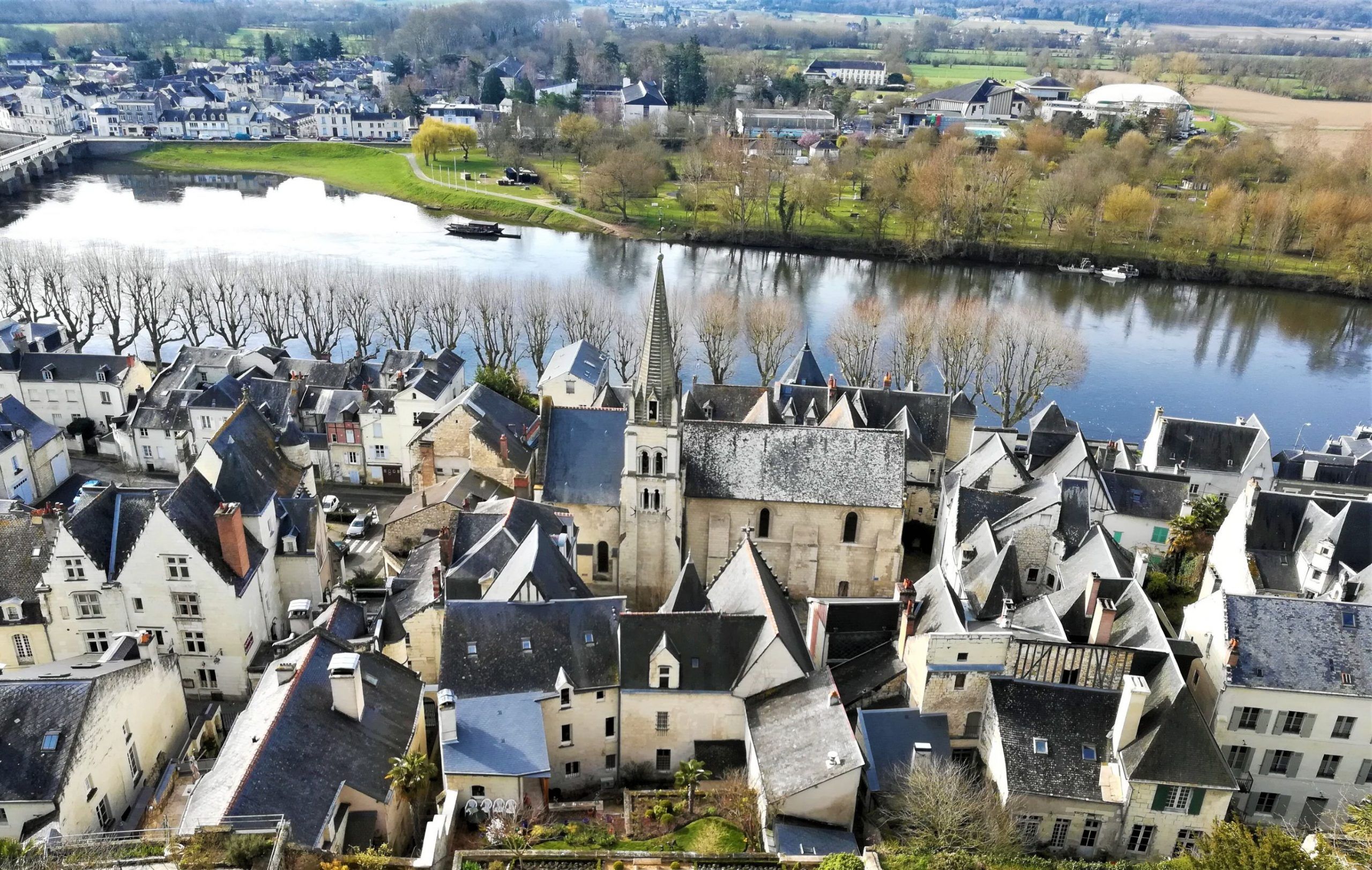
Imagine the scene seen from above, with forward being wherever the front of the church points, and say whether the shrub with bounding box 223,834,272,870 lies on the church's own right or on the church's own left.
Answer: on the church's own right

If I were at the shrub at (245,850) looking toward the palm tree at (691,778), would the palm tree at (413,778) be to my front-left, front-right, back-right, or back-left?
front-left

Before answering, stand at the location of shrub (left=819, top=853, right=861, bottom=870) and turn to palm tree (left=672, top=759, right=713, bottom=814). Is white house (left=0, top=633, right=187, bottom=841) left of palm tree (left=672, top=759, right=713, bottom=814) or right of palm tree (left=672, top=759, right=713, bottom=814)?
left

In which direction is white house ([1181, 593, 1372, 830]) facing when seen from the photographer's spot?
facing the viewer

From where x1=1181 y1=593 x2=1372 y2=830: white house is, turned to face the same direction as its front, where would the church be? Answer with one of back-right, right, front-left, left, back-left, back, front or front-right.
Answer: right

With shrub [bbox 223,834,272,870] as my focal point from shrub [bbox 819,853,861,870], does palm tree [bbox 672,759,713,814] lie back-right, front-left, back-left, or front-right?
front-right

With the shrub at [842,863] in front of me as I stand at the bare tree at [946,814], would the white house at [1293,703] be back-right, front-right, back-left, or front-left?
back-left

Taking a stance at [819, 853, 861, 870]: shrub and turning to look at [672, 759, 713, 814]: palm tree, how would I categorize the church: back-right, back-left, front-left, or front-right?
front-right

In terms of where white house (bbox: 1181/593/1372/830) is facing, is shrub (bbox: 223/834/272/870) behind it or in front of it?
in front

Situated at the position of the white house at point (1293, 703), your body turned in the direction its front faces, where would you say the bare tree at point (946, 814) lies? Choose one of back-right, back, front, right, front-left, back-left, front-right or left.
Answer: front-right

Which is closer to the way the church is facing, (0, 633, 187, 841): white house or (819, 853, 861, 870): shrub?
the shrub
